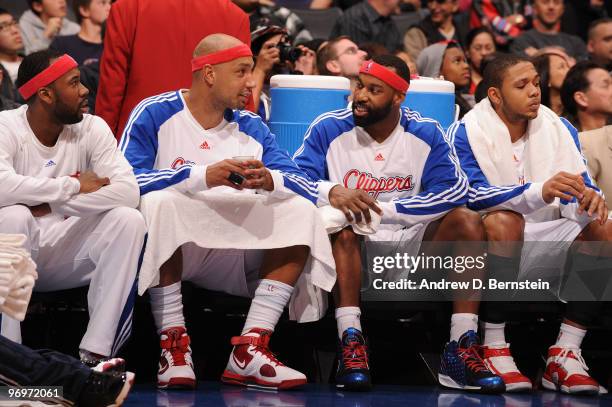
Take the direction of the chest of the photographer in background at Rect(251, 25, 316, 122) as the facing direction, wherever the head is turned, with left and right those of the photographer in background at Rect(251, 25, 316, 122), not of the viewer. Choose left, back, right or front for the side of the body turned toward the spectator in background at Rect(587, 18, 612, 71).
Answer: left

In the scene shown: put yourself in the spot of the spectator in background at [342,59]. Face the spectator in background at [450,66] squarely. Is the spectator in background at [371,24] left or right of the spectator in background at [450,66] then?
left

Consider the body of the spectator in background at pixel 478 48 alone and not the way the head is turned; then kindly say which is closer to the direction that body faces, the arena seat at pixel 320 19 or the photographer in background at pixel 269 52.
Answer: the photographer in background

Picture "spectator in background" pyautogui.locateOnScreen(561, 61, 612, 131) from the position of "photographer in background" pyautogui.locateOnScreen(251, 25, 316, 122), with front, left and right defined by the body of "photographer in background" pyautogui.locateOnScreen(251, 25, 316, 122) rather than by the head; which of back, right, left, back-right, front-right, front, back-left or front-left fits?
front-left

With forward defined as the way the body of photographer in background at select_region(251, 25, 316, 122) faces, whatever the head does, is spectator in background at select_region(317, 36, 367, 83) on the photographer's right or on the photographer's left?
on the photographer's left

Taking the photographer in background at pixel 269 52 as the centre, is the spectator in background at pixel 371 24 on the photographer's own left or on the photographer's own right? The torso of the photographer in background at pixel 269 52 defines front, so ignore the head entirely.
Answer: on the photographer's own left

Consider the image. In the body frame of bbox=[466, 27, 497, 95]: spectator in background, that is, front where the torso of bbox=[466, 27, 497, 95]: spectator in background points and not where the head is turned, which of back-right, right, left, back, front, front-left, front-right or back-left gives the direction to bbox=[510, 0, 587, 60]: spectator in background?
back-left

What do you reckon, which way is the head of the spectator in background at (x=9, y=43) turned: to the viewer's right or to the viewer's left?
to the viewer's right

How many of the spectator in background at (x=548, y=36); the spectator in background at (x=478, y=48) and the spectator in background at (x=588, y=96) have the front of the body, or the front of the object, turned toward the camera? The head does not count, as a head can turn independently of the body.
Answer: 2
